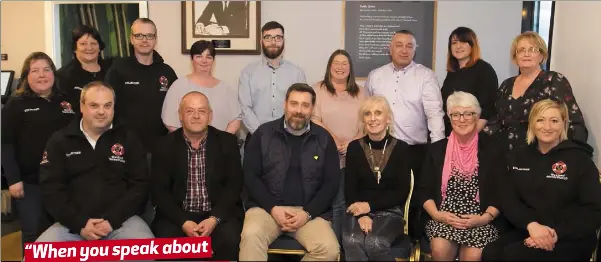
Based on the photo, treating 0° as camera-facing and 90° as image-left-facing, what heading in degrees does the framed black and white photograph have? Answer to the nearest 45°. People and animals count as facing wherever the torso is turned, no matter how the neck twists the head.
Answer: approximately 0°

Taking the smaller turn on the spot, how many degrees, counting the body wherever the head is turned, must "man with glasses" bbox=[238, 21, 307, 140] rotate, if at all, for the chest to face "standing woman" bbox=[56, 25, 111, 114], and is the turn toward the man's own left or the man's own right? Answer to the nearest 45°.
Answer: approximately 90° to the man's own right

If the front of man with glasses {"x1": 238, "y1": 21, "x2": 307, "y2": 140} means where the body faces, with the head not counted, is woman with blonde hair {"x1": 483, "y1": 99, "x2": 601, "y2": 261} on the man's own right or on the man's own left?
on the man's own left

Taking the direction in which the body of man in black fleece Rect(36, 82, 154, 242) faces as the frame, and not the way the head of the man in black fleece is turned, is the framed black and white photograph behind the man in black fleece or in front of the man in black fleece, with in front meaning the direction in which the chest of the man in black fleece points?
behind

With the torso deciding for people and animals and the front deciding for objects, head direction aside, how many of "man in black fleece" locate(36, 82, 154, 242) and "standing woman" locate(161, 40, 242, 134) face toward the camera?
2
